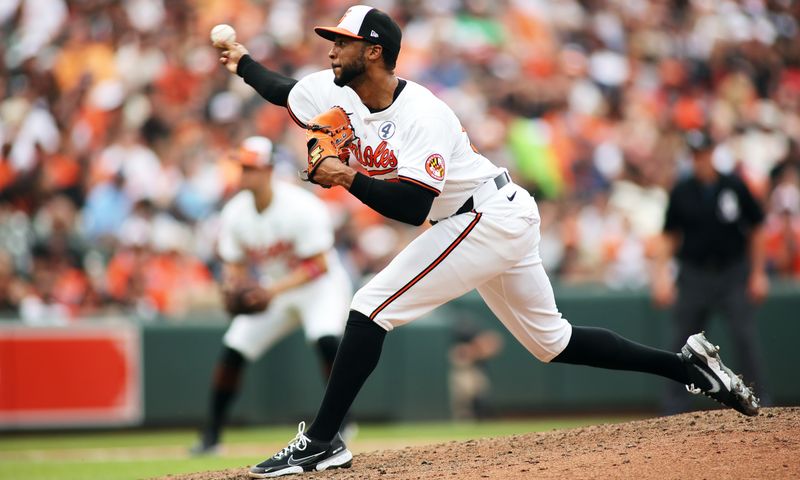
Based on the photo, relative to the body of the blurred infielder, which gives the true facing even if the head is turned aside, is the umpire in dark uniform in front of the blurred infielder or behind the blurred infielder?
behind

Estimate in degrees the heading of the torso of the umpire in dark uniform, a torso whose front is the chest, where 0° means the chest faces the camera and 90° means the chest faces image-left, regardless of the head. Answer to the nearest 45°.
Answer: approximately 0°

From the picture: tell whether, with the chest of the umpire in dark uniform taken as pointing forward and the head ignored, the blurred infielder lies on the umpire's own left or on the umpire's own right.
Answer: on the umpire's own right

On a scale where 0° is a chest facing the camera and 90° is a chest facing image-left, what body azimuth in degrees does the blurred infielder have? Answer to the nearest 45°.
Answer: approximately 45°
